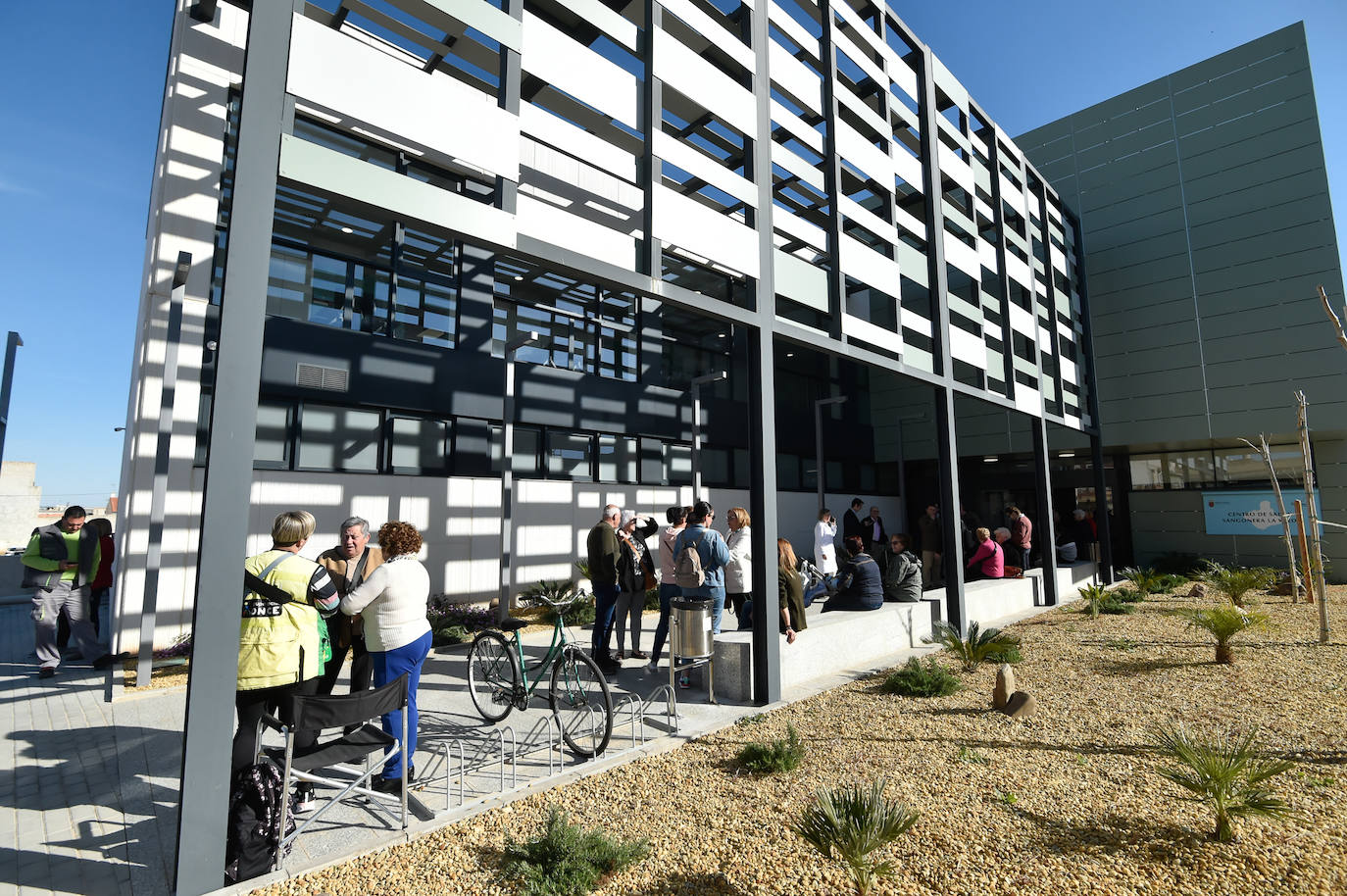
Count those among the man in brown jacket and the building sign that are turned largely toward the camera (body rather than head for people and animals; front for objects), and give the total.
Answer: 2

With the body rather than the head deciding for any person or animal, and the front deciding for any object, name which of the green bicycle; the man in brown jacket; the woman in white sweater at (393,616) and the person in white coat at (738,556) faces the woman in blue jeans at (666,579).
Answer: the person in white coat

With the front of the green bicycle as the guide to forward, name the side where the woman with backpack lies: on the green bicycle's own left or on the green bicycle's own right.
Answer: on the green bicycle's own left

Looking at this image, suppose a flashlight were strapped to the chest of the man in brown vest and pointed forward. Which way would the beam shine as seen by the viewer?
toward the camera

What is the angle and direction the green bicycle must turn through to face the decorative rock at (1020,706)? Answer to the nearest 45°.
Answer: approximately 45° to its left

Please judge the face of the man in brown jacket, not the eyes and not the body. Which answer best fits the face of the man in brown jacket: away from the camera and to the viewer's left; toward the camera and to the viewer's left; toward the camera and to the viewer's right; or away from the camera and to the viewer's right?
toward the camera and to the viewer's left

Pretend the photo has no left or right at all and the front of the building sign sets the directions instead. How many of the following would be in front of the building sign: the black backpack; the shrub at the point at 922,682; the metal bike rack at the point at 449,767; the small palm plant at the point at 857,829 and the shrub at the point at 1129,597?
5

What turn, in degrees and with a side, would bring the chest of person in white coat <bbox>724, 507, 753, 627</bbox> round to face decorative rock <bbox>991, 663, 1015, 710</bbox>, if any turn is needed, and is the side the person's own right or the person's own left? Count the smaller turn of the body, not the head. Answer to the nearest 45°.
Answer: approximately 135° to the person's own left

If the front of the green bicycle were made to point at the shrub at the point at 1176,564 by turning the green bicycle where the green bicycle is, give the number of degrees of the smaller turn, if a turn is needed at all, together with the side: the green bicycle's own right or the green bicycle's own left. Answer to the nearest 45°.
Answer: approximately 90° to the green bicycle's own left

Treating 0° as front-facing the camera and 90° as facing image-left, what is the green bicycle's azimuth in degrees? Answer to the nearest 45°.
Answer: approximately 315°

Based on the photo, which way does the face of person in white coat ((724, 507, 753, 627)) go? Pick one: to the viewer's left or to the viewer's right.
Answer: to the viewer's left

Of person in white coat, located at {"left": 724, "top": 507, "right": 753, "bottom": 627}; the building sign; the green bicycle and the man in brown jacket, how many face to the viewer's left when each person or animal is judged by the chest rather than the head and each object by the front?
1
